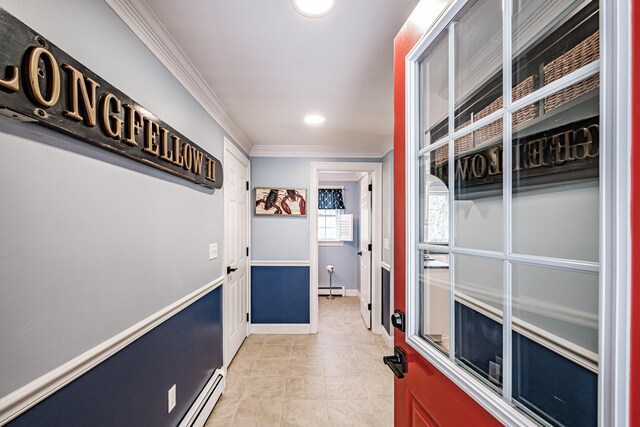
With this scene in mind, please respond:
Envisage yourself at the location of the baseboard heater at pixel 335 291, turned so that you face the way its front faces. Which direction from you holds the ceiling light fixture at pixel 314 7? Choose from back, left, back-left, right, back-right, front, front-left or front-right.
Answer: front

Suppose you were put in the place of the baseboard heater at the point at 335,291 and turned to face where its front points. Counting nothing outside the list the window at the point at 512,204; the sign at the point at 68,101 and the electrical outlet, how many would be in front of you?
3

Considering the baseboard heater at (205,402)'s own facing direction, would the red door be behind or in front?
in front

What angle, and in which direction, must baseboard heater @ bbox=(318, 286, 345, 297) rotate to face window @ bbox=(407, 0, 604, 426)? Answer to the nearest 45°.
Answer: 0° — it already faces it

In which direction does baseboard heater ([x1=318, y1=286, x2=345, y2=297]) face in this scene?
toward the camera

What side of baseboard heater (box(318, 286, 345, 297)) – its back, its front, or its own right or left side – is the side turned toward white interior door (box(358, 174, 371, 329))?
front

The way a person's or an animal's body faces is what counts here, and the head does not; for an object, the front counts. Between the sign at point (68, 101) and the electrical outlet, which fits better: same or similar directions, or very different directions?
same or similar directions

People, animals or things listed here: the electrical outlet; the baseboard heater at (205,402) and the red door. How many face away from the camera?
0

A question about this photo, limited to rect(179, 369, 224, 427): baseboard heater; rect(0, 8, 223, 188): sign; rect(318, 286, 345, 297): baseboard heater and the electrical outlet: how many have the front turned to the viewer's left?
0

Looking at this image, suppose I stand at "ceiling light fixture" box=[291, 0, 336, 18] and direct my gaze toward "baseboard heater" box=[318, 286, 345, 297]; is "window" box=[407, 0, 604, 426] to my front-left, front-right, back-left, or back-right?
back-right

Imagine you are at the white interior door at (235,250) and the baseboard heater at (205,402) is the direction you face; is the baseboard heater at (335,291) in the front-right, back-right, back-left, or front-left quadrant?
back-left
